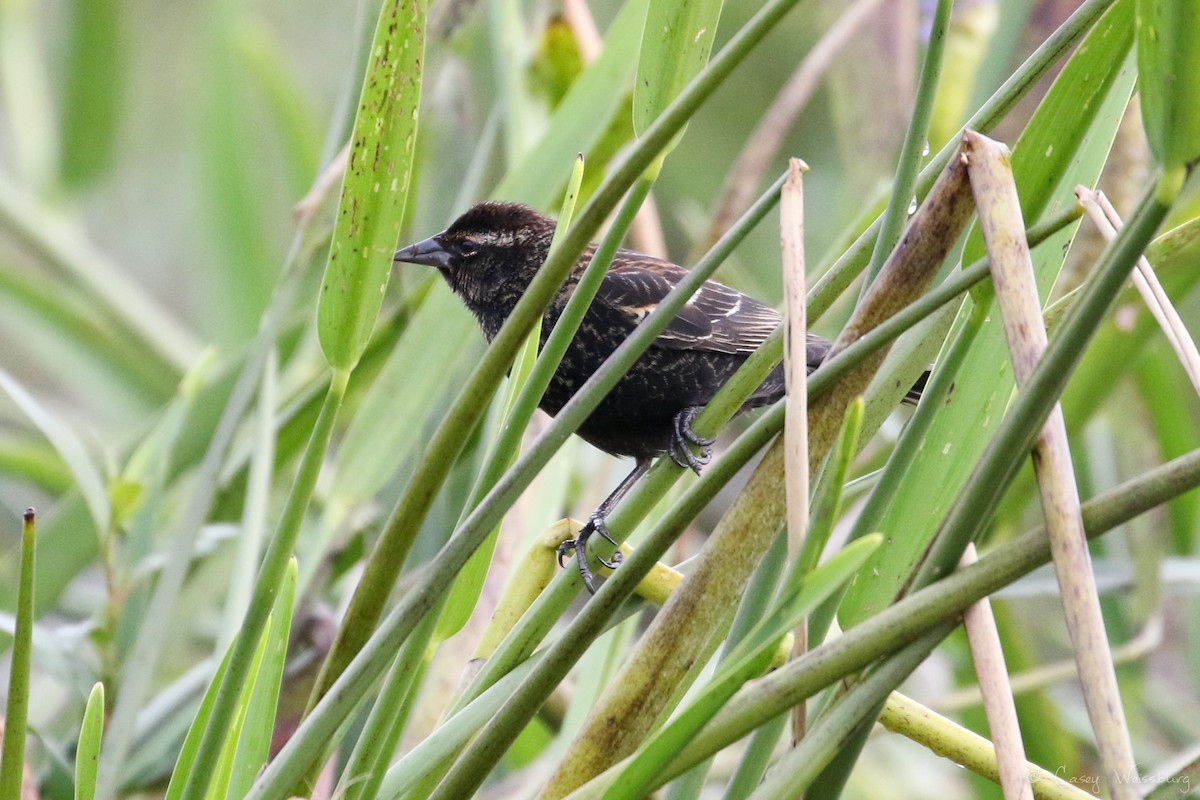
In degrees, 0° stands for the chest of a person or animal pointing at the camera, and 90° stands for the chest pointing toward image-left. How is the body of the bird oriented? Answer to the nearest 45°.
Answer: approximately 90°

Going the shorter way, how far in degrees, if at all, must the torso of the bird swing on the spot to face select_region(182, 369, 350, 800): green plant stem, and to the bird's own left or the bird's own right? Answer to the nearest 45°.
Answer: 0° — it already faces it

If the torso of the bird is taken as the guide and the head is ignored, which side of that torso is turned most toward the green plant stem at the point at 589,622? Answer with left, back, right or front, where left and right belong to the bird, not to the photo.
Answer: left

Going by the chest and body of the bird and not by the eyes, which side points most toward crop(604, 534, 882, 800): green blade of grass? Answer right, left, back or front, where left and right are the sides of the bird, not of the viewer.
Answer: left

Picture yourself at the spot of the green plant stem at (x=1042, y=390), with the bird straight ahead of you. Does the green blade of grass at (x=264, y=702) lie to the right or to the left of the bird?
left

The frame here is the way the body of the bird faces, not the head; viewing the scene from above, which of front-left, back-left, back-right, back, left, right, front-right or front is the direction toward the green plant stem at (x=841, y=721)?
left
